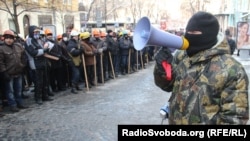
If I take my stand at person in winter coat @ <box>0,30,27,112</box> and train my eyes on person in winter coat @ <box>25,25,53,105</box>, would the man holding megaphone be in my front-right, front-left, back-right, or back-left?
back-right

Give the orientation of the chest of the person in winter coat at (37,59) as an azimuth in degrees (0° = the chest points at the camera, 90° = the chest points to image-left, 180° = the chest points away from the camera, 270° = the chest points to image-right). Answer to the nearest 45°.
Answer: approximately 315°

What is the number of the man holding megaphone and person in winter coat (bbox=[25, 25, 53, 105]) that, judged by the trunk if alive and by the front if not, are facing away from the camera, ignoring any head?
0

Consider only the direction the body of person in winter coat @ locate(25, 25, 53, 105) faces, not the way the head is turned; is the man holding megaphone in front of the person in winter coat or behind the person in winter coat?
in front

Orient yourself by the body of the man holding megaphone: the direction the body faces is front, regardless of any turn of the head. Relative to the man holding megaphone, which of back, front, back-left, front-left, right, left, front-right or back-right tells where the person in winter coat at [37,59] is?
right

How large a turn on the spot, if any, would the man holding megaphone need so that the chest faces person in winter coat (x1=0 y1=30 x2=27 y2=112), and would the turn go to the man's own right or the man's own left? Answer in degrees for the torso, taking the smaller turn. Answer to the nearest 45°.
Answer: approximately 90° to the man's own right

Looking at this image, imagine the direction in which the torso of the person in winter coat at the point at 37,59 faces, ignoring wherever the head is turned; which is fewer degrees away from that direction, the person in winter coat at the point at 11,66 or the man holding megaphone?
the man holding megaphone

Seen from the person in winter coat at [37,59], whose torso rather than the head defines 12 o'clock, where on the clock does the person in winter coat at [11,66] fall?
the person in winter coat at [11,66] is roughly at 3 o'clock from the person in winter coat at [37,59].
